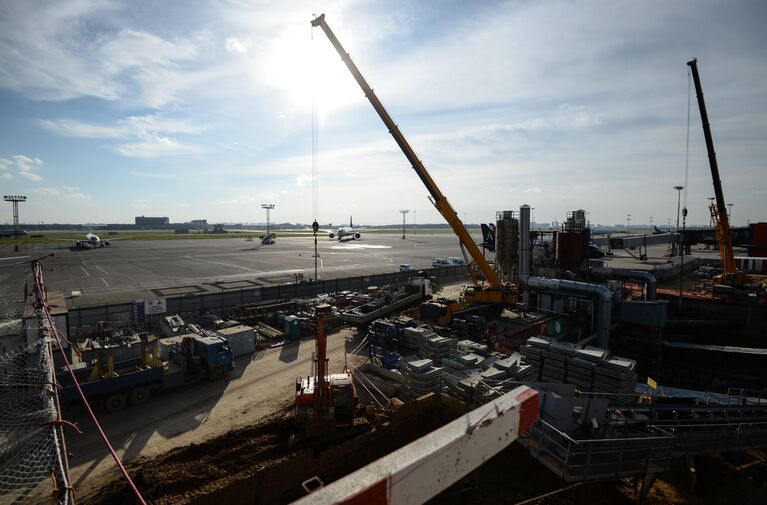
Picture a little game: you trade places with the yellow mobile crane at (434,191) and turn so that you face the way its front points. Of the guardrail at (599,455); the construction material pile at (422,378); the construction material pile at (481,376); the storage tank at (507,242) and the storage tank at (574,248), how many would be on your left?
3

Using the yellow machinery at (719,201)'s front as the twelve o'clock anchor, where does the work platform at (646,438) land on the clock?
The work platform is roughly at 9 o'clock from the yellow machinery.

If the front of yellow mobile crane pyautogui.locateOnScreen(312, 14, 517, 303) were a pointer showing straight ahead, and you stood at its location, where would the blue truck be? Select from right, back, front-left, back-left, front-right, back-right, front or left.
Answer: front-left

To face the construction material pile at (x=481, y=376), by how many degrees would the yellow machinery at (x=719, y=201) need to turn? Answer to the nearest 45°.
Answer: approximately 90° to its left

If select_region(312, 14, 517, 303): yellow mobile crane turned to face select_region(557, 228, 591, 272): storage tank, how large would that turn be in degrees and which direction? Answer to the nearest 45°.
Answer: approximately 135° to its right

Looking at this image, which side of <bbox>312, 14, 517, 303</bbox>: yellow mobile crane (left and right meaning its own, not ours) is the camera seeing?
left

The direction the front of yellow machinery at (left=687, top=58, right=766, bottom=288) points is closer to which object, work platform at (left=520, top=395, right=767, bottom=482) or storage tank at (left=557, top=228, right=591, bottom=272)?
the storage tank

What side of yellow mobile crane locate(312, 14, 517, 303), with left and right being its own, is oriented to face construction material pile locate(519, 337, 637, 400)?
left

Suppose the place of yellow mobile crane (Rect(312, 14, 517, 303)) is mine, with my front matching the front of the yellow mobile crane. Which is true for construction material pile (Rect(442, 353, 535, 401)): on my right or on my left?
on my left

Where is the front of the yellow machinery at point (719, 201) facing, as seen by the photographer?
facing to the left of the viewer

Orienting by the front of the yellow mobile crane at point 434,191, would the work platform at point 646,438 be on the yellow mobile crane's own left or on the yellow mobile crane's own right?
on the yellow mobile crane's own left

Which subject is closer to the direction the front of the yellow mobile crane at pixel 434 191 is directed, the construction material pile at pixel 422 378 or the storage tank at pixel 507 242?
the construction material pile

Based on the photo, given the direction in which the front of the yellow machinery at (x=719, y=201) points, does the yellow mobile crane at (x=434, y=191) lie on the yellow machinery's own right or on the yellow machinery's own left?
on the yellow machinery's own left

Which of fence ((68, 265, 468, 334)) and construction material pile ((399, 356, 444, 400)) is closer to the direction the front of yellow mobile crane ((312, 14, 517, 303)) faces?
the fence

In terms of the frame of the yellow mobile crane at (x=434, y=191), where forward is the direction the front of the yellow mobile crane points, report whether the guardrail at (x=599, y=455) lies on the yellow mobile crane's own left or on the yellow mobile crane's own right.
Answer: on the yellow mobile crane's own left
